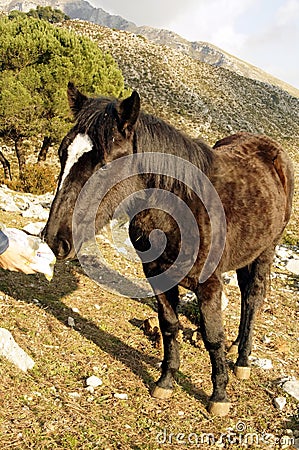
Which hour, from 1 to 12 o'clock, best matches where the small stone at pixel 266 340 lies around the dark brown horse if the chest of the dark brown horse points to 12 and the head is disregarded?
The small stone is roughly at 6 o'clock from the dark brown horse.

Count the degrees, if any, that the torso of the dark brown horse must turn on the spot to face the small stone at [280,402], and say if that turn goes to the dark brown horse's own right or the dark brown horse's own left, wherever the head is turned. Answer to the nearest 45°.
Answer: approximately 135° to the dark brown horse's own left

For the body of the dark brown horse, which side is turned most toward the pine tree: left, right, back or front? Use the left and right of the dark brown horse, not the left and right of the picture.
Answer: right

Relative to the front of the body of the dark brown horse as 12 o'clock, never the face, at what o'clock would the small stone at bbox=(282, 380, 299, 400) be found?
The small stone is roughly at 7 o'clock from the dark brown horse.

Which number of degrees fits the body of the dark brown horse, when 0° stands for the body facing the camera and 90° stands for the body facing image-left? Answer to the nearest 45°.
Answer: approximately 45°

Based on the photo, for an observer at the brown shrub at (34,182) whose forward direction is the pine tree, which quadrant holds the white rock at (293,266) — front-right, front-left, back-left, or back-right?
back-right

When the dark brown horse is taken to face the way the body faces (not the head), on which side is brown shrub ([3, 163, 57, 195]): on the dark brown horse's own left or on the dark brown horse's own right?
on the dark brown horse's own right

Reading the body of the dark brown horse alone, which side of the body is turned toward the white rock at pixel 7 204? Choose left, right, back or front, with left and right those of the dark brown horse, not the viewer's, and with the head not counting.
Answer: right

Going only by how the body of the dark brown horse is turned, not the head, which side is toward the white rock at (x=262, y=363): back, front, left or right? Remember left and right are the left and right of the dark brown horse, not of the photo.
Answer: back
